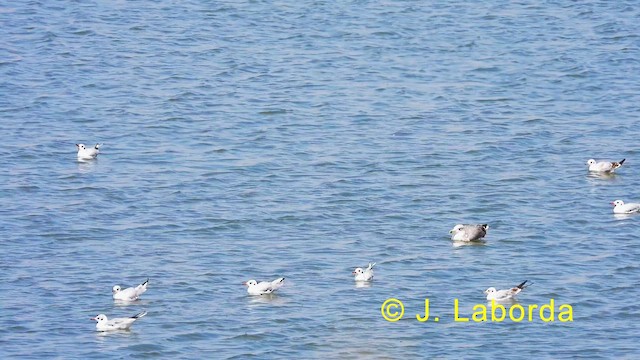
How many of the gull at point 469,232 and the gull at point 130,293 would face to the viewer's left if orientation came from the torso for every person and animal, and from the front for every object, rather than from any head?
2

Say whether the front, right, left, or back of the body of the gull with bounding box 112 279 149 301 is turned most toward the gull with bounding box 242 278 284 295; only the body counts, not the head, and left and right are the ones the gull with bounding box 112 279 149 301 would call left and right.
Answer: back

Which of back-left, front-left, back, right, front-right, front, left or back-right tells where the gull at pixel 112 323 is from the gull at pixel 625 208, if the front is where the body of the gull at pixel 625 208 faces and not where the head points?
front-left

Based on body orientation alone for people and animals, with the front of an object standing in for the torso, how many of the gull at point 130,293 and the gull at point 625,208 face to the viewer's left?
2

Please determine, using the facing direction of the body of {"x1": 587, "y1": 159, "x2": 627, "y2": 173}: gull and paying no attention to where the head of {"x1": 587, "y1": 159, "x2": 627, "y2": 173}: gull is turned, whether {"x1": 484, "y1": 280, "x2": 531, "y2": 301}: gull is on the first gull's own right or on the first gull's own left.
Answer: on the first gull's own left

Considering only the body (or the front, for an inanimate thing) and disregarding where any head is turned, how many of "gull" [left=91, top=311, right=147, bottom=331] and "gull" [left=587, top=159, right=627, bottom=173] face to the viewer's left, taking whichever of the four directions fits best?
2

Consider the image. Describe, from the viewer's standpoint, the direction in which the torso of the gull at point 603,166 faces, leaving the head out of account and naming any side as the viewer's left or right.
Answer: facing to the left of the viewer

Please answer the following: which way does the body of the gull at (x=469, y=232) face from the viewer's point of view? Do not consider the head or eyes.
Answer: to the viewer's left

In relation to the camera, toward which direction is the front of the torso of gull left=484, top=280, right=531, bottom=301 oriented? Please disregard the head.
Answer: to the viewer's left

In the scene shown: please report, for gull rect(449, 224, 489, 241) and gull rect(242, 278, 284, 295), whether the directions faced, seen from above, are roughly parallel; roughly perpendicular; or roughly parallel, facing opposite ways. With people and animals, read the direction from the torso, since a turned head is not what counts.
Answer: roughly parallel

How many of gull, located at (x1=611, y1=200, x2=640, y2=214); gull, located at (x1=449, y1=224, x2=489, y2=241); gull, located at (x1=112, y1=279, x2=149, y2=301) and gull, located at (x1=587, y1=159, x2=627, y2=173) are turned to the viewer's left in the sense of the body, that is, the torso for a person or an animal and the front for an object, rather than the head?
4

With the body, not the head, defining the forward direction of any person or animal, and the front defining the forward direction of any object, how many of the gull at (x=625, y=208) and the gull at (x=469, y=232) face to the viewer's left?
2

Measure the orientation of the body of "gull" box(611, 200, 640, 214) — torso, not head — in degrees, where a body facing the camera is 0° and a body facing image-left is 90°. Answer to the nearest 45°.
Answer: approximately 90°

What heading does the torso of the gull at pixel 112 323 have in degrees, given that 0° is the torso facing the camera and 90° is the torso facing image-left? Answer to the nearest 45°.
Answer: approximately 90°

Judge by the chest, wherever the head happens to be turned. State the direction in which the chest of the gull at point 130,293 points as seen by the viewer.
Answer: to the viewer's left
